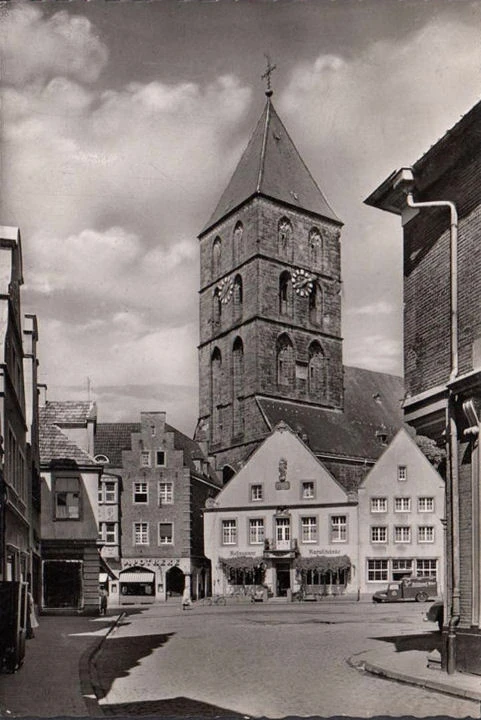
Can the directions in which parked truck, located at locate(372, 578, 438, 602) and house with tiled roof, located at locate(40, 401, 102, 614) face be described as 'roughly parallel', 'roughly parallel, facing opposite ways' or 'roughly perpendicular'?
roughly perpendicular

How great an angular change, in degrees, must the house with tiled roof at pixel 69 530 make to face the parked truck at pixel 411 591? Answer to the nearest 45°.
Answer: approximately 135° to its left

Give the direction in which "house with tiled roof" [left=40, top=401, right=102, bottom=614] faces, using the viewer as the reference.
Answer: facing the viewer
